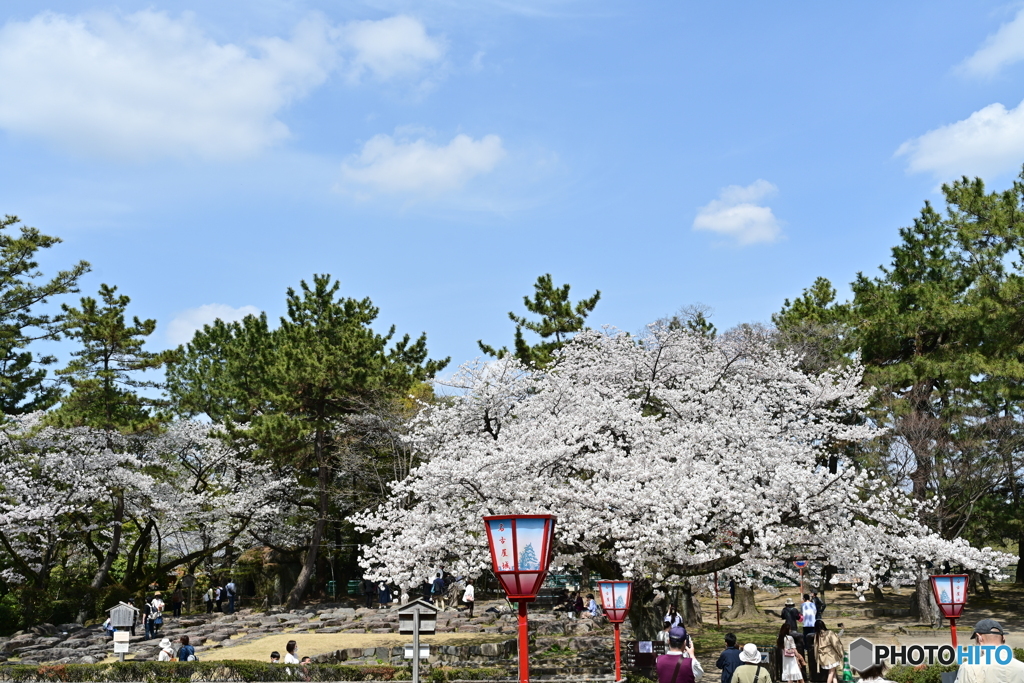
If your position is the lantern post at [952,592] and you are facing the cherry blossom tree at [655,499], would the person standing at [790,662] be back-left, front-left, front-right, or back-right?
front-left

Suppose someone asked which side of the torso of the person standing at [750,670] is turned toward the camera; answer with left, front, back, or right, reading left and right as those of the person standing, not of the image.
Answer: back

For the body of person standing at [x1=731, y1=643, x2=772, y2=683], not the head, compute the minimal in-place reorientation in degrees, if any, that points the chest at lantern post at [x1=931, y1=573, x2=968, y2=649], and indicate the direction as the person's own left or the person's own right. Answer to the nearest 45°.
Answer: approximately 45° to the person's own right

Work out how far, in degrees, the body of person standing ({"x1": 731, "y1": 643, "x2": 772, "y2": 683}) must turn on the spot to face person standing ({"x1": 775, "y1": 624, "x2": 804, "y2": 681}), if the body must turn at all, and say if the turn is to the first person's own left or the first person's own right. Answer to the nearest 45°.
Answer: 0° — they already face them

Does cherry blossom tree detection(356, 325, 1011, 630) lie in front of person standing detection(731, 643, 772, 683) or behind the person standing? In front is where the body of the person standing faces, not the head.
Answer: in front

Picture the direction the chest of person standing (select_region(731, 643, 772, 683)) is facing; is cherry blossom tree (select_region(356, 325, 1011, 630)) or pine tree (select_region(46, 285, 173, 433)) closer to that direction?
the cherry blossom tree

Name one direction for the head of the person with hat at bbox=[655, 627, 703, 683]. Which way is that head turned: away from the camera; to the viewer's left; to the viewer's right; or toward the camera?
away from the camera

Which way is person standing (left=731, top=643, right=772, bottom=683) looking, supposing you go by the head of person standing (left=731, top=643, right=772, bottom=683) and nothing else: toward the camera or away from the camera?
away from the camera

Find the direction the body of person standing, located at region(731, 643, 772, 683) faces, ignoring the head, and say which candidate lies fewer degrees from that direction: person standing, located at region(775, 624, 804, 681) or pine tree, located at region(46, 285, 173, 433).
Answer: the person standing

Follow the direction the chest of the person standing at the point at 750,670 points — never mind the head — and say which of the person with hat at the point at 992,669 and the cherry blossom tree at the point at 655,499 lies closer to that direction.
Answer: the cherry blossom tree
